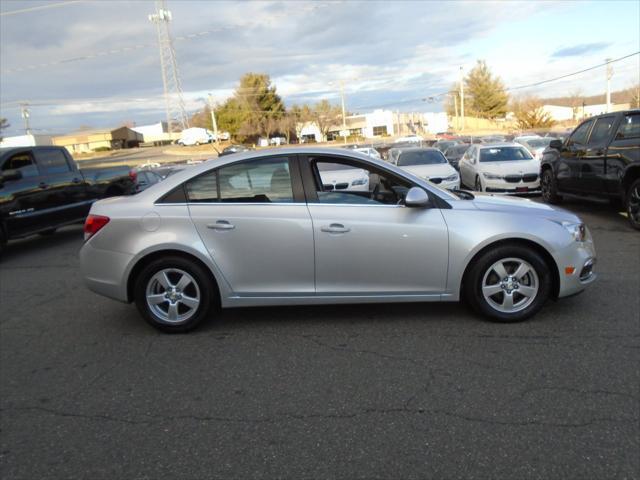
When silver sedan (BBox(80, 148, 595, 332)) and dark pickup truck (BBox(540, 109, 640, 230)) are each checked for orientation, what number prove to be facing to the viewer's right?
1

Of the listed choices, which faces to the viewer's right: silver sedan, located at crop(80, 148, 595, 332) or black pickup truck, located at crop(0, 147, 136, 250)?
the silver sedan

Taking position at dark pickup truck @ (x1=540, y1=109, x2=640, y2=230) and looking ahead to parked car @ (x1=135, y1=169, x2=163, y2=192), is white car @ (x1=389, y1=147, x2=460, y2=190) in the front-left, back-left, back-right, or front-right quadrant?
front-right

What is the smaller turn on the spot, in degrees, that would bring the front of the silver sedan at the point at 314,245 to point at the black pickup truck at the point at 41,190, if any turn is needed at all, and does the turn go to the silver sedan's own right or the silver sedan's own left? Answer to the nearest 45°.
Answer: approximately 135° to the silver sedan's own left

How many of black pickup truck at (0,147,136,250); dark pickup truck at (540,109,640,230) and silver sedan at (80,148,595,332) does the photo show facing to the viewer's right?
1

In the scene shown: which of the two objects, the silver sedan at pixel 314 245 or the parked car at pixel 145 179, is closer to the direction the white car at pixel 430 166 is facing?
the silver sedan

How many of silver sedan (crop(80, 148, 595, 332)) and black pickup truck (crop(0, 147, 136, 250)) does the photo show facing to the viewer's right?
1

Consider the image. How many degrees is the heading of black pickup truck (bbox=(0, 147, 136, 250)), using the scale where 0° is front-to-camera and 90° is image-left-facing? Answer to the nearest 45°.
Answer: approximately 45°

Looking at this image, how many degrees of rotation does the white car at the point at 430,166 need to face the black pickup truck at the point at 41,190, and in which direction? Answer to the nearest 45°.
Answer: approximately 90° to its right

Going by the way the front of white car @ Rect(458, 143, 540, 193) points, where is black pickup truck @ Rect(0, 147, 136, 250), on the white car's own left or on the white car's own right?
on the white car's own right

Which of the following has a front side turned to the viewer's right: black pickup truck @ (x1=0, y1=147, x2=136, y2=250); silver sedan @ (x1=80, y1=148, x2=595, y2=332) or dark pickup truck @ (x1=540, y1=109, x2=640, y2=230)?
the silver sedan

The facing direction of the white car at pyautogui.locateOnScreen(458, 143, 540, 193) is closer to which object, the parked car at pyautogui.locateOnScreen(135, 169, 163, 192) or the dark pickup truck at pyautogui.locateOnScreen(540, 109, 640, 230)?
the dark pickup truck

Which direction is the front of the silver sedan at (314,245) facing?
to the viewer's right

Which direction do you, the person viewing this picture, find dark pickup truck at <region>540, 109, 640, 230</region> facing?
facing away from the viewer and to the left of the viewer

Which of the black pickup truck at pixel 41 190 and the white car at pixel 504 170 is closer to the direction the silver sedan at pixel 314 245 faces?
the white car
